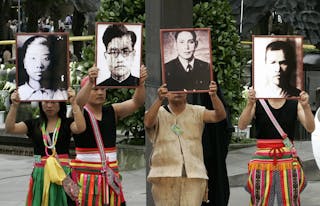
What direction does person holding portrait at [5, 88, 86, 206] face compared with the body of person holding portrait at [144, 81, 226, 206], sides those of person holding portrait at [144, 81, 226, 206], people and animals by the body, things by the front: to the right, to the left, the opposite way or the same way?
the same way

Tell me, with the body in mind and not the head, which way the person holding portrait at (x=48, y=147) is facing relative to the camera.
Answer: toward the camera

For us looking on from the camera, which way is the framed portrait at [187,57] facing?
facing the viewer

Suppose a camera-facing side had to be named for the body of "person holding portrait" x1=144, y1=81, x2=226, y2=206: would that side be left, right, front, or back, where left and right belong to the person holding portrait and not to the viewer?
front

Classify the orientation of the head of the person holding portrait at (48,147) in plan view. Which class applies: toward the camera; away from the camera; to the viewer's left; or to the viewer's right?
toward the camera

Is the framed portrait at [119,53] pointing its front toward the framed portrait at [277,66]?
no

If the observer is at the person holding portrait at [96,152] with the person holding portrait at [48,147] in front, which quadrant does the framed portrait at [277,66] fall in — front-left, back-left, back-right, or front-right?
back-right

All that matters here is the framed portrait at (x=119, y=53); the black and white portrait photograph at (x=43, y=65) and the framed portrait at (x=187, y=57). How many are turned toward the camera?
3

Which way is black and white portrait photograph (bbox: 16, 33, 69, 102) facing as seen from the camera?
toward the camera

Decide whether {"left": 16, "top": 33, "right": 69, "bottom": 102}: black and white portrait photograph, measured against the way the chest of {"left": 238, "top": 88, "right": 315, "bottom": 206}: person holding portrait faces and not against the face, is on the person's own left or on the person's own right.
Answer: on the person's own right

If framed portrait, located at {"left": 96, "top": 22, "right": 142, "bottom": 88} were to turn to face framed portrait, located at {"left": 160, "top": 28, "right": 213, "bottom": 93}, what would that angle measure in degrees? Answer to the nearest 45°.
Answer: approximately 90° to its left

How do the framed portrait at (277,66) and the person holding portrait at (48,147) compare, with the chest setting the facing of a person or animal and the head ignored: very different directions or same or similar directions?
same or similar directions

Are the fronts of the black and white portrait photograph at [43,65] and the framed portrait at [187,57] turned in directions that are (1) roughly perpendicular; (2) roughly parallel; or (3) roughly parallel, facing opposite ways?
roughly parallel
